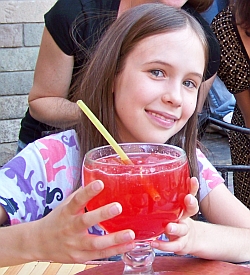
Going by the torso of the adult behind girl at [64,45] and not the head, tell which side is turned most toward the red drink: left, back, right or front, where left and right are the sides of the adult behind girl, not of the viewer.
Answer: front

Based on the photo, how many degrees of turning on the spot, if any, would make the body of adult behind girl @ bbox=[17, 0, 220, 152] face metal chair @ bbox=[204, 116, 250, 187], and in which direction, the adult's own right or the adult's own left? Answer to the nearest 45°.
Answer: approximately 45° to the adult's own left

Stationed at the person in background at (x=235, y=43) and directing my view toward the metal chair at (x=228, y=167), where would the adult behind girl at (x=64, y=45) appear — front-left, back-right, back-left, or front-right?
front-right

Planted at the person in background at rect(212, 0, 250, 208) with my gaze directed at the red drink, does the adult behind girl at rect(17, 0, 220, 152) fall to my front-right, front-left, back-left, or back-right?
front-right

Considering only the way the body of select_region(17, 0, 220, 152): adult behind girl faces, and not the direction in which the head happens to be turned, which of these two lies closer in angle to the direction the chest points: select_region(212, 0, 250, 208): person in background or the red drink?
the red drink

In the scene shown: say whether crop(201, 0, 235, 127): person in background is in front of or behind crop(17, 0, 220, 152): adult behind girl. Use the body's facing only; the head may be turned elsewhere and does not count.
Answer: behind

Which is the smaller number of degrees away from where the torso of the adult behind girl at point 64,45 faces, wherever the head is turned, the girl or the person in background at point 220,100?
the girl

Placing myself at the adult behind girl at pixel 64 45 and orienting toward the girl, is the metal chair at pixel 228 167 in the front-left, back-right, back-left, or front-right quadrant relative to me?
front-left

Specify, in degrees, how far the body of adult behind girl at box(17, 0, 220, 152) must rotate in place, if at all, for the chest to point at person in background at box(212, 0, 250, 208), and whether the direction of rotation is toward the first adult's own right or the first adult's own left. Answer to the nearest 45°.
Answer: approximately 135° to the first adult's own left

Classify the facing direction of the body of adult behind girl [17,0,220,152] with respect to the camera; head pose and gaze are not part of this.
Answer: toward the camera
